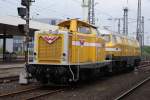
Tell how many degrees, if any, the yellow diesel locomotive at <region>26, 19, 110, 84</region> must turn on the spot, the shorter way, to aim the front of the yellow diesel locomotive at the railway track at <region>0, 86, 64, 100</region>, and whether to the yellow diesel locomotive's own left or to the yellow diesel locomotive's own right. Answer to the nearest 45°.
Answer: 0° — it already faces it

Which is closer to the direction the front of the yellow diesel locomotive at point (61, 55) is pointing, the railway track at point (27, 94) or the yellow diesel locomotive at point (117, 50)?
the railway track

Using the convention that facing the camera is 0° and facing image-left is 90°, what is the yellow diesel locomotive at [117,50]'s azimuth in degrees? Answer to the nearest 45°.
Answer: approximately 45°

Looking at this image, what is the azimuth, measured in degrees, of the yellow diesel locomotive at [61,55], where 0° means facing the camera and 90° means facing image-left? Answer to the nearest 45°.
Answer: approximately 45°

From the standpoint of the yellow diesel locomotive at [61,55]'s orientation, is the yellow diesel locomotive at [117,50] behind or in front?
behind
